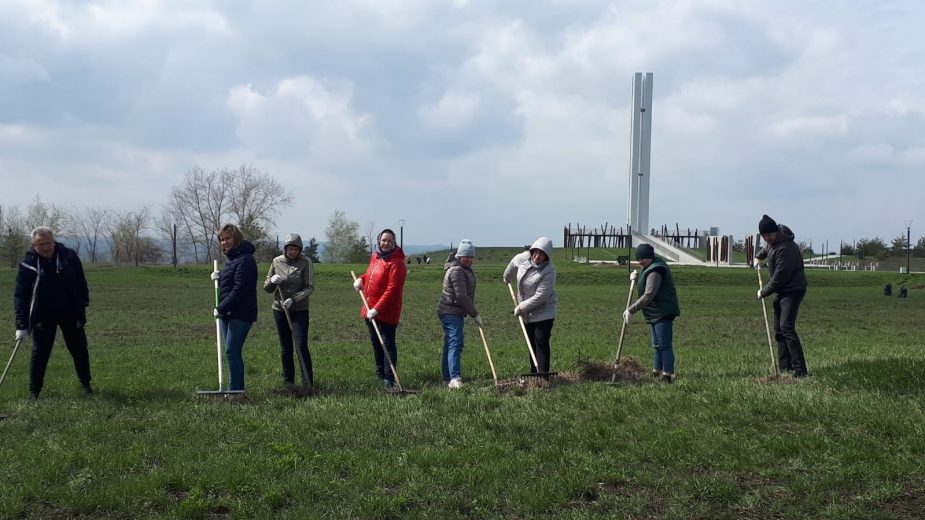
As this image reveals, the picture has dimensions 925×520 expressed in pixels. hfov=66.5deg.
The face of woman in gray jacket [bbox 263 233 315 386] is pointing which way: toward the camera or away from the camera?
toward the camera

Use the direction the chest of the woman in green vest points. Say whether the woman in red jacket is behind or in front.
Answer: in front

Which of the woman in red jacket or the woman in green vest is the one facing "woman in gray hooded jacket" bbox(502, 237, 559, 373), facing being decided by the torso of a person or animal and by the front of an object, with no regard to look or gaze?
the woman in green vest

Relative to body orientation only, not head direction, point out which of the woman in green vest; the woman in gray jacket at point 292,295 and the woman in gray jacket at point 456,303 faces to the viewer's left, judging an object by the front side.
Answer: the woman in green vest

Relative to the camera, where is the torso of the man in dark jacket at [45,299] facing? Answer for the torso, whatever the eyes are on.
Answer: toward the camera

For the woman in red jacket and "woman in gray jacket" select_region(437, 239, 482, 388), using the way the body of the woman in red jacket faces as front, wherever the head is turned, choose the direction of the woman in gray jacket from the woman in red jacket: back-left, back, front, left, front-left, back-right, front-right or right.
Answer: back-left

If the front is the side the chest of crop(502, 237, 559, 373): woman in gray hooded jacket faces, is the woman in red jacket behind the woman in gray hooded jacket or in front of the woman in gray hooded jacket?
in front

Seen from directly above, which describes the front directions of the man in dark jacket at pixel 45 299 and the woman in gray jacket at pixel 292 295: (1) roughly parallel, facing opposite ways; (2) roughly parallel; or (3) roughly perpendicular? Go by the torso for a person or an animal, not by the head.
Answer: roughly parallel

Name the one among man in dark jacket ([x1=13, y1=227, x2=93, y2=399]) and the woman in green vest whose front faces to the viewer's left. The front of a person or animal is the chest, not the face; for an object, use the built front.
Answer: the woman in green vest

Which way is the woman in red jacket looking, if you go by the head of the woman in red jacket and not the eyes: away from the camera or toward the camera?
toward the camera

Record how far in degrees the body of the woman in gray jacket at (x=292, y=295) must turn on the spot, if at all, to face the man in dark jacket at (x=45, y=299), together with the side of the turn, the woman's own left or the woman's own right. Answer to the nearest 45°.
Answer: approximately 90° to the woman's own right
